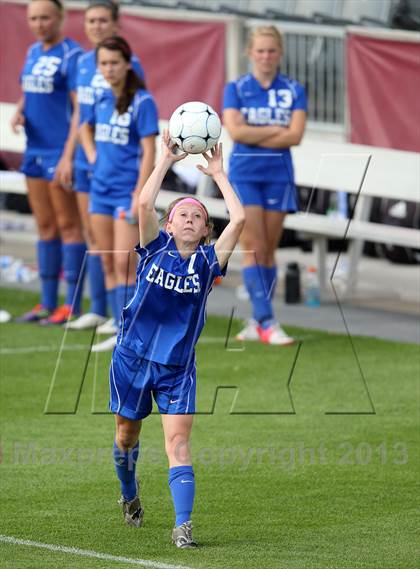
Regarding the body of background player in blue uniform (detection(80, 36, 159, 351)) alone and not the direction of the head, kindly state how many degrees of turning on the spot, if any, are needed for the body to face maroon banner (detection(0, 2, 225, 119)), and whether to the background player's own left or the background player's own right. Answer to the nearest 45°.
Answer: approximately 135° to the background player's own right

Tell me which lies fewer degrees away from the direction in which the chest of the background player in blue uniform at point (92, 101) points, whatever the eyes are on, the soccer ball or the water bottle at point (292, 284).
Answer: the soccer ball

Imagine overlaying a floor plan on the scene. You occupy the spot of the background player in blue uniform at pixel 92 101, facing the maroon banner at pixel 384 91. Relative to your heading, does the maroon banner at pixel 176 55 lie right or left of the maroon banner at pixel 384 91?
left

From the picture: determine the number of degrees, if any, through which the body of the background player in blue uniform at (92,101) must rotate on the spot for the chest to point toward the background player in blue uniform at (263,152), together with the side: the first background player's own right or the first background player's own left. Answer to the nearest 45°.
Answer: approximately 135° to the first background player's own left

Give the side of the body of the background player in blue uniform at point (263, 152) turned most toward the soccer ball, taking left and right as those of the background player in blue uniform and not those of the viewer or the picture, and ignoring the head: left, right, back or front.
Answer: front

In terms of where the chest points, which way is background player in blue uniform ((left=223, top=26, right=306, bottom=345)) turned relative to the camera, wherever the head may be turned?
toward the camera

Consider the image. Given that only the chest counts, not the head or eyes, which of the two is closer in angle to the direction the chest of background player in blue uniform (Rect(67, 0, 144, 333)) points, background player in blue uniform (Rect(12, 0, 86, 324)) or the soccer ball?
the soccer ball

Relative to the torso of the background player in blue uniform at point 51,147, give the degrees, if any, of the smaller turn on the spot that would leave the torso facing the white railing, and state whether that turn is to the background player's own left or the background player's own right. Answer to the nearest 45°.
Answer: approximately 180°

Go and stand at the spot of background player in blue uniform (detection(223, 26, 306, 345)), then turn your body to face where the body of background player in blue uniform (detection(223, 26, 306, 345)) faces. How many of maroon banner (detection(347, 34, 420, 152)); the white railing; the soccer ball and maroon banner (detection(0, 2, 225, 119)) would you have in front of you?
1

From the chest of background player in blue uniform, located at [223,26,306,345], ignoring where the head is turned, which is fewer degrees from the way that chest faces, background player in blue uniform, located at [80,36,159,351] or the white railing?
the background player in blue uniform

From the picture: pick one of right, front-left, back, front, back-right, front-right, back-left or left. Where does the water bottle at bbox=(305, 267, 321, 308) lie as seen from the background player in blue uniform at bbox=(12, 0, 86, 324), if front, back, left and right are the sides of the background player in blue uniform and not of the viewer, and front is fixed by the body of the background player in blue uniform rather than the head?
back-left

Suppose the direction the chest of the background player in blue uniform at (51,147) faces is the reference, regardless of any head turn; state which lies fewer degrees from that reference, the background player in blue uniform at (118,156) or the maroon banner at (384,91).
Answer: the background player in blue uniform

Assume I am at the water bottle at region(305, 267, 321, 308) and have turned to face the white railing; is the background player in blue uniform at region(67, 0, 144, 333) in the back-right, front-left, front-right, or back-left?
back-left
